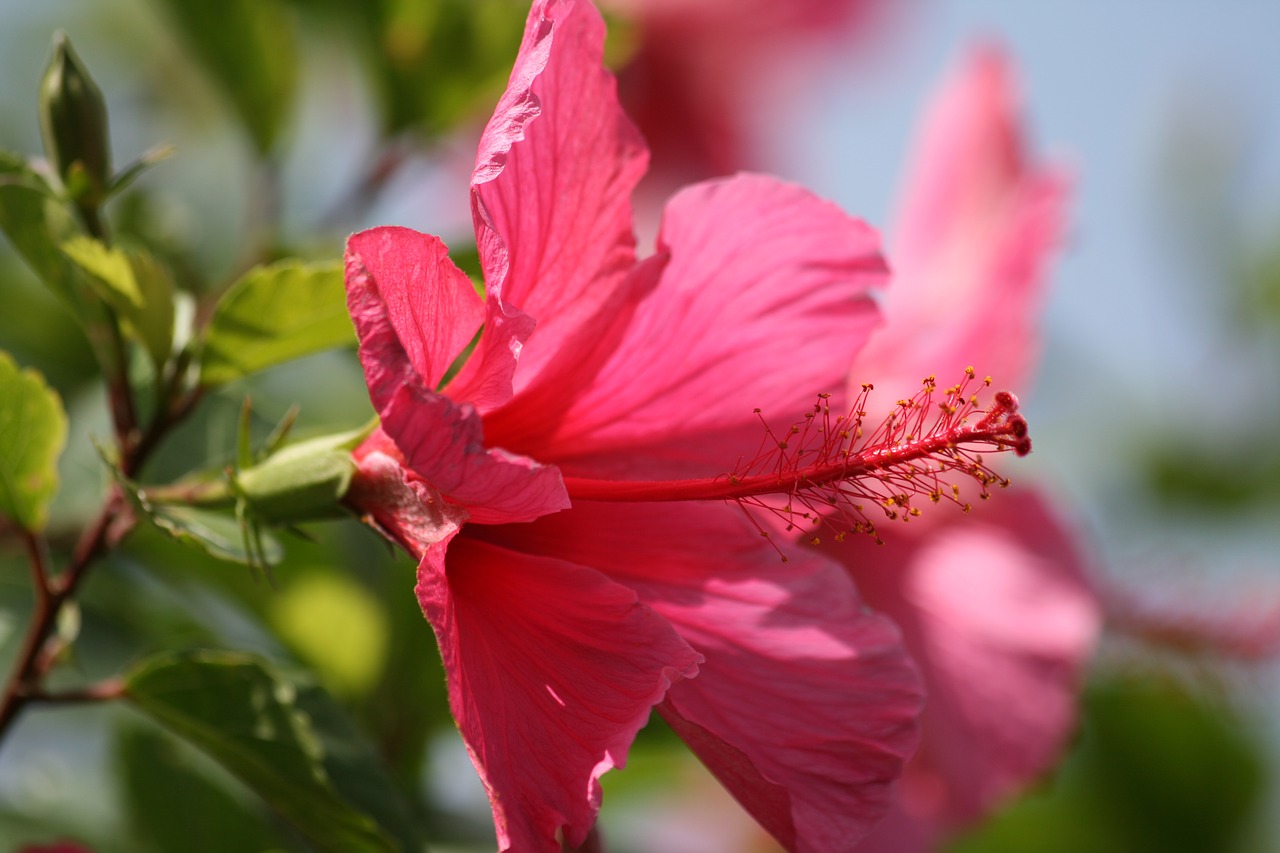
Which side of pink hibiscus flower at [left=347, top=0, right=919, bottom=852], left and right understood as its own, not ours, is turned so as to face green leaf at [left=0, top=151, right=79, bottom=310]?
back

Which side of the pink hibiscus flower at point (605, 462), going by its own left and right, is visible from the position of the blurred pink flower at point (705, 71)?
left

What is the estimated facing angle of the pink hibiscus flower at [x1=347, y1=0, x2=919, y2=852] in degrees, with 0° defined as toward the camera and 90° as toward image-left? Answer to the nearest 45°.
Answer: approximately 270°

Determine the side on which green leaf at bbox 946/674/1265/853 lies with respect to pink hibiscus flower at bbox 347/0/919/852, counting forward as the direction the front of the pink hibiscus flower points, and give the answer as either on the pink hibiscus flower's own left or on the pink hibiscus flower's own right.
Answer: on the pink hibiscus flower's own left
